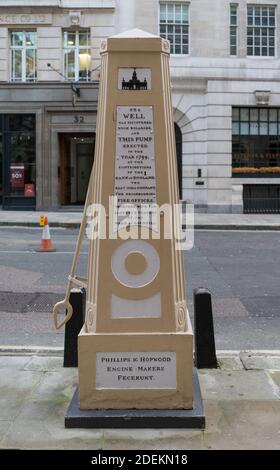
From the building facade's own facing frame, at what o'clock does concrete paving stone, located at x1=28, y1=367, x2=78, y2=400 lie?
The concrete paving stone is roughly at 12 o'clock from the building facade.

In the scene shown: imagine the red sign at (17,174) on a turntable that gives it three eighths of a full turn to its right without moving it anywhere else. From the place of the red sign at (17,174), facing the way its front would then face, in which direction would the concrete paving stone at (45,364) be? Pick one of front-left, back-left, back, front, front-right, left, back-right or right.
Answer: back-left

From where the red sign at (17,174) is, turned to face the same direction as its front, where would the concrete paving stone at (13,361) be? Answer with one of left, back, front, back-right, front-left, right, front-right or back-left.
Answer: front

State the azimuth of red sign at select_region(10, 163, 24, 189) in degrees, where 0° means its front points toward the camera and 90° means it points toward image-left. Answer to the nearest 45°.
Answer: approximately 0°

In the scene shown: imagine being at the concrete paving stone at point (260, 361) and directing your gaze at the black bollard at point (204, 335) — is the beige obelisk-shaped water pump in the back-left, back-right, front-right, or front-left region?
front-left

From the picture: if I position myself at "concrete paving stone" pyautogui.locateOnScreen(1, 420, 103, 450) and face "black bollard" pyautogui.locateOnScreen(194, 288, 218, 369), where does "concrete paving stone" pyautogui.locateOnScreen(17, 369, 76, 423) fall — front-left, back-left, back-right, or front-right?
front-left

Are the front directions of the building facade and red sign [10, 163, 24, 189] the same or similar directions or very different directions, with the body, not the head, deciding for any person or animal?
same or similar directions

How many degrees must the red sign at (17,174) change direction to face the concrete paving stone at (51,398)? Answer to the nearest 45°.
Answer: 0° — it already faces it

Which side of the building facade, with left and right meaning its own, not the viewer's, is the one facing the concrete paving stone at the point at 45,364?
front

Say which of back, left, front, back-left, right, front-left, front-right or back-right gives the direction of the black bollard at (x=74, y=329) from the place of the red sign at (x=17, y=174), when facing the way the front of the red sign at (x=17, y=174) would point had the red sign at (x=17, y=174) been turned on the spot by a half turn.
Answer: back

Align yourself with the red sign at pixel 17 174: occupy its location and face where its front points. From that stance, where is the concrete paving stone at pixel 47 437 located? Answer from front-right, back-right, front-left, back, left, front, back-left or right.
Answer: front

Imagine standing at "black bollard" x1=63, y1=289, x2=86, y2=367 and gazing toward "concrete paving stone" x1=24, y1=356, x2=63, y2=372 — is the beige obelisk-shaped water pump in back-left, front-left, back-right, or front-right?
back-left

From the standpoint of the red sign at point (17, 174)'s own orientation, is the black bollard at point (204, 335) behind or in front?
in front

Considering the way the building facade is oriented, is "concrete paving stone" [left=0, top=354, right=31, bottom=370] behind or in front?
in front

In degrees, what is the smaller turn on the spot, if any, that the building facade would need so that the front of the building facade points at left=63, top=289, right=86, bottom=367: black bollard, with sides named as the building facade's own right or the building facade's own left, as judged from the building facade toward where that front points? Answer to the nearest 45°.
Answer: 0° — it already faces it
